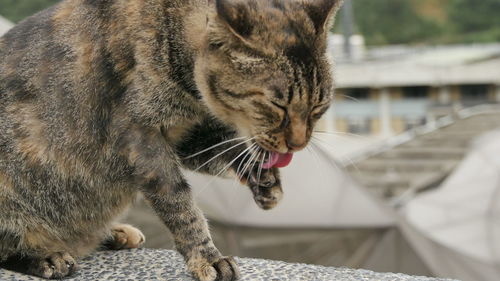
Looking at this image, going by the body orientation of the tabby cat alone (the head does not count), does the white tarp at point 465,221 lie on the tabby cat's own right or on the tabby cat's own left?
on the tabby cat's own left

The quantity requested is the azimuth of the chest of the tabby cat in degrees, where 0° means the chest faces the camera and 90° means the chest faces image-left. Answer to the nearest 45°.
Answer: approximately 270°

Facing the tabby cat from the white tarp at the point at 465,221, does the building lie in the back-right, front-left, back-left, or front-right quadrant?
back-right

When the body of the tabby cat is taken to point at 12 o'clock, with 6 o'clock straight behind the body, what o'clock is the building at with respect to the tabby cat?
The building is roughly at 10 o'clock from the tabby cat.

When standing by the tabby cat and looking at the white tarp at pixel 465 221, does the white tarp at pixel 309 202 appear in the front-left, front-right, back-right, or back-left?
front-left

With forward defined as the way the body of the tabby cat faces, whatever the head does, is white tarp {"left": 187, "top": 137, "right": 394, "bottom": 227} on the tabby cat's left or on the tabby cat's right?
on the tabby cat's left
